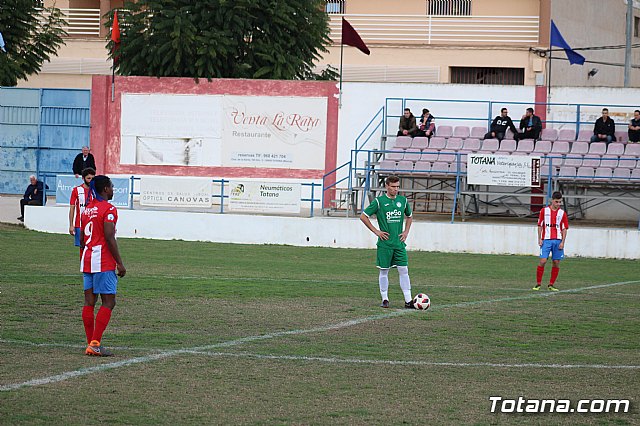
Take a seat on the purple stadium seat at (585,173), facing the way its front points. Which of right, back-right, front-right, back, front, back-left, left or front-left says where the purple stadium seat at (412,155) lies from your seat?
right

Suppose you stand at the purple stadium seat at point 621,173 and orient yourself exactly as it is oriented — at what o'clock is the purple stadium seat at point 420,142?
the purple stadium seat at point 420,142 is roughly at 3 o'clock from the purple stadium seat at point 621,173.

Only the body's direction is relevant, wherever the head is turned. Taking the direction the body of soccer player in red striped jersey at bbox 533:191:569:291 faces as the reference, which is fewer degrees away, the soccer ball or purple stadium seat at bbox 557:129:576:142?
the soccer ball

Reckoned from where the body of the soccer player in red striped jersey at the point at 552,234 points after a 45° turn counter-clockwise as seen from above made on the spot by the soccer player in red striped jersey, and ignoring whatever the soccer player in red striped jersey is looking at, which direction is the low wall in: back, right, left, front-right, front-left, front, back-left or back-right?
back

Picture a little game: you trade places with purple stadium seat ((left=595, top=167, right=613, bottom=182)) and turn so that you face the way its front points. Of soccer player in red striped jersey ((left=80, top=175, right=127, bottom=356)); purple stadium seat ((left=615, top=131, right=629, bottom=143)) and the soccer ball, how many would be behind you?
1

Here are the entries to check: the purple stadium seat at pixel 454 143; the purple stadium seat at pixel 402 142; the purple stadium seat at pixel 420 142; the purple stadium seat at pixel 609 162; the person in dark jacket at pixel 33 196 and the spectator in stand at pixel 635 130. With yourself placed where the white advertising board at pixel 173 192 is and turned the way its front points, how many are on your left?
5

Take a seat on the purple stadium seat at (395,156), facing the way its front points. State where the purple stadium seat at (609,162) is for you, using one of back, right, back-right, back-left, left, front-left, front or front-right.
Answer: left

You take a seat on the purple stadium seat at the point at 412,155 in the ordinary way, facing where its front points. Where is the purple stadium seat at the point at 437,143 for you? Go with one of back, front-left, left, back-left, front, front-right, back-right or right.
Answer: back-left

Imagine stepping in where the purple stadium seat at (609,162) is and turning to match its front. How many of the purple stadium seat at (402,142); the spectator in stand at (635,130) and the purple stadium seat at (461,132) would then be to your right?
2

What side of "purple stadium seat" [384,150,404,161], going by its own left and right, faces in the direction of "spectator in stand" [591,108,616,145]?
left

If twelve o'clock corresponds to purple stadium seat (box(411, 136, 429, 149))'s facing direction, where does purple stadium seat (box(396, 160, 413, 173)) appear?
purple stadium seat (box(396, 160, 413, 173)) is roughly at 1 o'clock from purple stadium seat (box(411, 136, 429, 149)).

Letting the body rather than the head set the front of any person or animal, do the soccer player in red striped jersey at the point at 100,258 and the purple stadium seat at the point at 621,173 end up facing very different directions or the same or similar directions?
very different directions

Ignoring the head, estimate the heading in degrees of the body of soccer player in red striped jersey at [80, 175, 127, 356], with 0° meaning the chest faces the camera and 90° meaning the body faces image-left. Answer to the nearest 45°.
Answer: approximately 225°

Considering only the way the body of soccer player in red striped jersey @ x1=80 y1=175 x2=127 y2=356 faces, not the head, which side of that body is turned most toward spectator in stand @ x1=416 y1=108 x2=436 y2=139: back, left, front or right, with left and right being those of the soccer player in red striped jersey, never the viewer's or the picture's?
front

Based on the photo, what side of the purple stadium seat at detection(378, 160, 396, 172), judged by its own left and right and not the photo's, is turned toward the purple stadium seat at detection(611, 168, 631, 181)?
left

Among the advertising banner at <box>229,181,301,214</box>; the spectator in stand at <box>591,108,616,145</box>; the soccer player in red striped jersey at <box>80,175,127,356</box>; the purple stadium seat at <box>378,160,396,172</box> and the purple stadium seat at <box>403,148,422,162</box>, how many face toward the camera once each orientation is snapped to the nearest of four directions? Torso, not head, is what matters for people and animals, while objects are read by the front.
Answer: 4

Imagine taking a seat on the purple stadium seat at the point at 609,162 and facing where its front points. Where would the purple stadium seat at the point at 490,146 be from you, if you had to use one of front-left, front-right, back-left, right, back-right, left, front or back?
right
